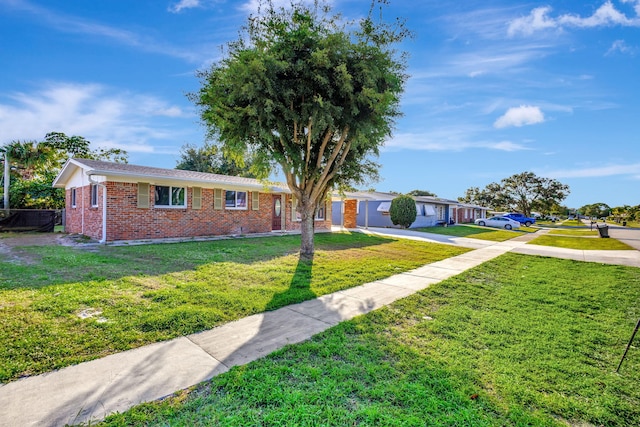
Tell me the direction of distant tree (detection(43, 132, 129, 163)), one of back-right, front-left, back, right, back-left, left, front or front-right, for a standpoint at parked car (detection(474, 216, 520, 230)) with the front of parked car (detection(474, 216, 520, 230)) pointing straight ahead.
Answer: front-left

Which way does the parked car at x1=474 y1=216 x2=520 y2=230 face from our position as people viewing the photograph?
facing to the left of the viewer

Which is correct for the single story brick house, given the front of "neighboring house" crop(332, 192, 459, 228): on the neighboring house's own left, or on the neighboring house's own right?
on the neighboring house's own right

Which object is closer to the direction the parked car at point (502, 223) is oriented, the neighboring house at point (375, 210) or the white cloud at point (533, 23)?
the neighboring house
